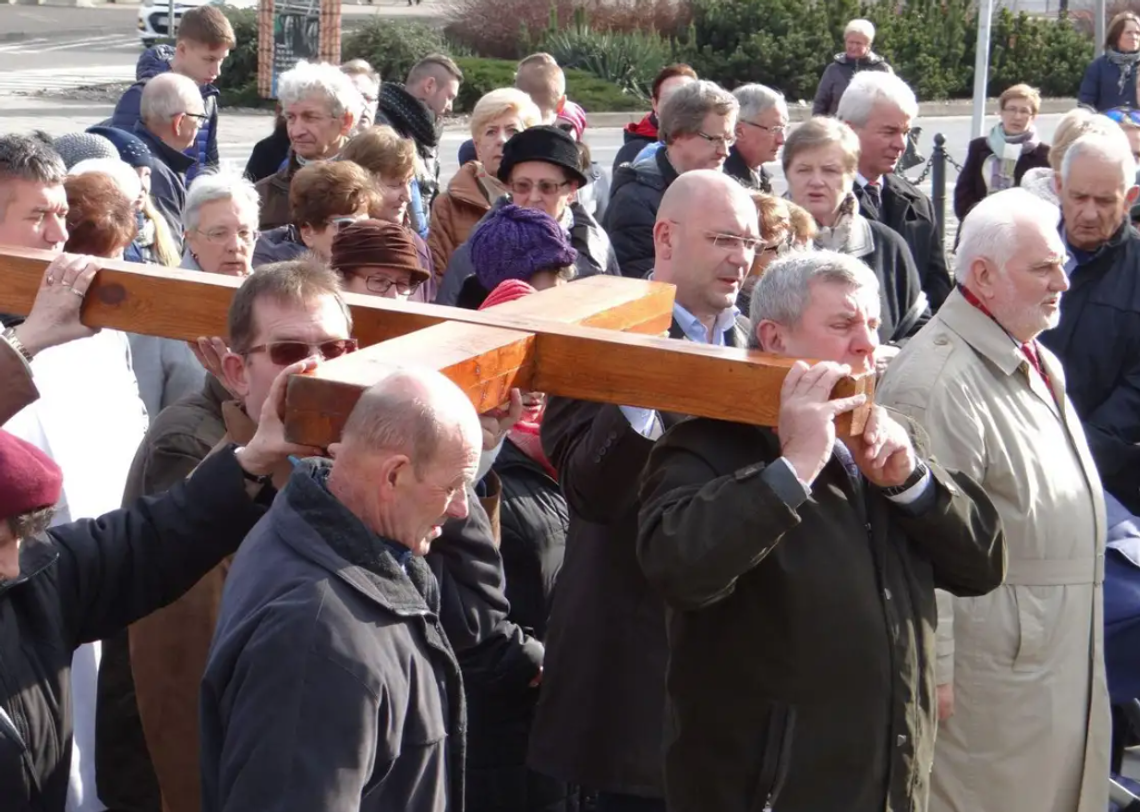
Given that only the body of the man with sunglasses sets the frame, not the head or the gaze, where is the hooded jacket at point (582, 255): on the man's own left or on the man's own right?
on the man's own left

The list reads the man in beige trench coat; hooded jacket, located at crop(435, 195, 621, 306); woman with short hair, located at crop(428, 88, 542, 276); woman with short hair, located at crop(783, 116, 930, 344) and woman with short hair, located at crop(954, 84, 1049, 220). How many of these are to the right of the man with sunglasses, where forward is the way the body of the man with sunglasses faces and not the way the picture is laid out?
0

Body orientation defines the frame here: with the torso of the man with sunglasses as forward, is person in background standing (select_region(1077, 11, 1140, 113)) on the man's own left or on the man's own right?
on the man's own left

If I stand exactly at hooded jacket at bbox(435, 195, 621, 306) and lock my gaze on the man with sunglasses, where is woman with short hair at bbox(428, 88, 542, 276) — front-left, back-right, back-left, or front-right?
back-right

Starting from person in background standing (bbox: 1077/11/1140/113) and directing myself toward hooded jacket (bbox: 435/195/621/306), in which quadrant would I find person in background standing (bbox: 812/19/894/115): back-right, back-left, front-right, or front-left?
front-right

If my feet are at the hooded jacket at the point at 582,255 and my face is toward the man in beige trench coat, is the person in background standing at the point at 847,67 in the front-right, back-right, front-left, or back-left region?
back-left

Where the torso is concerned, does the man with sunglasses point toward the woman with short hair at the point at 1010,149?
no

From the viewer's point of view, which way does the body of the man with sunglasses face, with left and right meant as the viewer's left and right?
facing the viewer and to the right of the viewer

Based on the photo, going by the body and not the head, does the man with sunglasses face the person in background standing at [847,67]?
no

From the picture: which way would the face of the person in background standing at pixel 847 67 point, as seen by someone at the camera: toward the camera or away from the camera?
toward the camera

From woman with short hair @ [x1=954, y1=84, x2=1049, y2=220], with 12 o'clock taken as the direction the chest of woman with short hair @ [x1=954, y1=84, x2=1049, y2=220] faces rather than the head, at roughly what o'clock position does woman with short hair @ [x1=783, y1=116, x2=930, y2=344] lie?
woman with short hair @ [x1=783, y1=116, x2=930, y2=344] is roughly at 12 o'clock from woman with short hair @ [x1=954, y1=84, x2=1049, y2=220].

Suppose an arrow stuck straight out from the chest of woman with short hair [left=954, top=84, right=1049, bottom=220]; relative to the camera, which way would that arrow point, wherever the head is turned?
toward the camera

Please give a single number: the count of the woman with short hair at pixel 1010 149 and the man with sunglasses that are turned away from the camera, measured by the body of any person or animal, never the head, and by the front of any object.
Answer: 0
